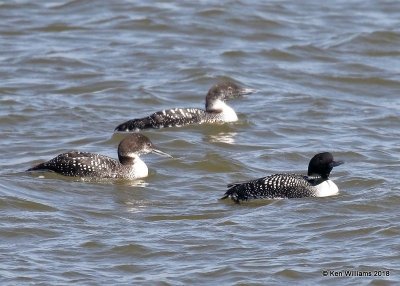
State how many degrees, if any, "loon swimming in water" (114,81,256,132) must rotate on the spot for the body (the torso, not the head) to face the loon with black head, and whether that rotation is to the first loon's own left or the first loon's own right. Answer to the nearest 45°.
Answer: approximately 90° to the first loon's own right

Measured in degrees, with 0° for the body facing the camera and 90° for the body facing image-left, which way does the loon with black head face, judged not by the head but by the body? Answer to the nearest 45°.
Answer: approximately 270°

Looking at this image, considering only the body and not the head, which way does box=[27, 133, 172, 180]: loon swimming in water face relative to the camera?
to the viewer's right

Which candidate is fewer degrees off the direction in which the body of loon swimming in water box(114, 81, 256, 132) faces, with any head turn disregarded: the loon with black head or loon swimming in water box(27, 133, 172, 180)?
the loon with black head

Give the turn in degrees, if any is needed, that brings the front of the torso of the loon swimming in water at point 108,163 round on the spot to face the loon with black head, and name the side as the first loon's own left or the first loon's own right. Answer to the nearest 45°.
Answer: approximately 45° to the first loon's own right

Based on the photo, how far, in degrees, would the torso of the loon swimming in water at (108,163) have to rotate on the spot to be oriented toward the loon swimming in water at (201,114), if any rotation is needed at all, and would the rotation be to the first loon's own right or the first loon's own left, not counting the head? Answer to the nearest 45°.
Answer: approximately 45° to the first loon's own left

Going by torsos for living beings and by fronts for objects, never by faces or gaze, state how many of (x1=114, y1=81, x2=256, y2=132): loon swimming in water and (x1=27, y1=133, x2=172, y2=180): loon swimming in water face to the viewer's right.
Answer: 2

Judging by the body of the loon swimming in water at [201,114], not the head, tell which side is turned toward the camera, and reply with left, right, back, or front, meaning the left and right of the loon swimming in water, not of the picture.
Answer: right

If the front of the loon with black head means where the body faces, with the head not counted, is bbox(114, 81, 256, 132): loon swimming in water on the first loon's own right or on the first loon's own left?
on the first loon's own left
